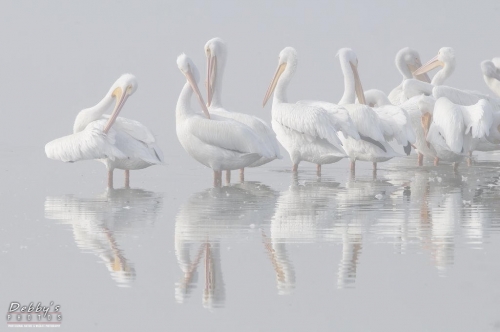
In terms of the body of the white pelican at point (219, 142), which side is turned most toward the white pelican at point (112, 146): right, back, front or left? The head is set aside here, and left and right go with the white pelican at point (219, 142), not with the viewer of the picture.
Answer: front

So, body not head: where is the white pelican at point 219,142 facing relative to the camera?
to the viewer's left

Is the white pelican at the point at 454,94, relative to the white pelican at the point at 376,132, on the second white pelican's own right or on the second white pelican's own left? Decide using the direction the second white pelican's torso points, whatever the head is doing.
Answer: on the second white pelican's own right

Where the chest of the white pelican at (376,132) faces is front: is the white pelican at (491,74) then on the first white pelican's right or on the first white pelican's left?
on the first white pelican's right

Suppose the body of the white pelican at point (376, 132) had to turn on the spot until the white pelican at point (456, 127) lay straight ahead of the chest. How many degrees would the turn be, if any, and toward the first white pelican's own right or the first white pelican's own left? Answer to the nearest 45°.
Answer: approximately 180°

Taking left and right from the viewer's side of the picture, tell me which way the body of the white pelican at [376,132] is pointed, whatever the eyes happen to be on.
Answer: facing to the left of the viewer
